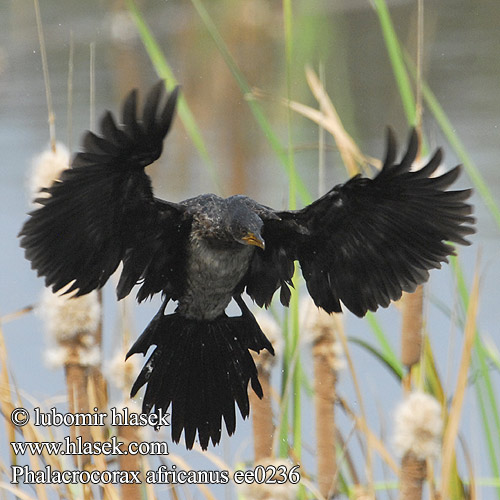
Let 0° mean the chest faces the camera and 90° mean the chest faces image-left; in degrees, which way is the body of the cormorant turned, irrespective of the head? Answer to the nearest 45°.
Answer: approximately 0°
